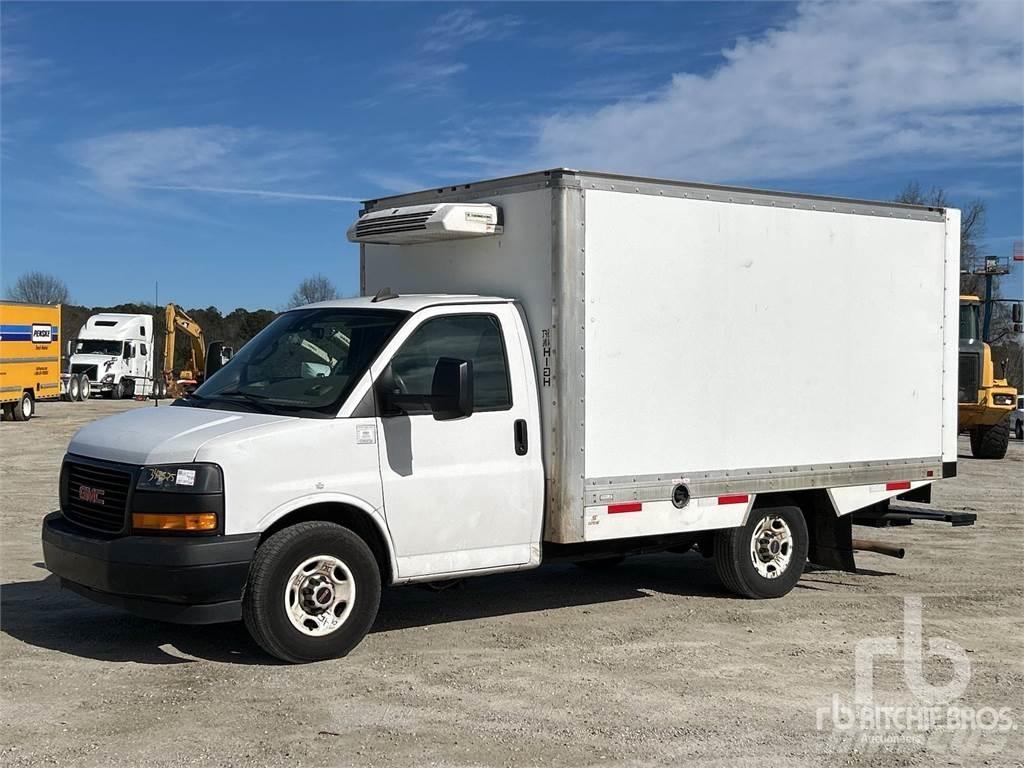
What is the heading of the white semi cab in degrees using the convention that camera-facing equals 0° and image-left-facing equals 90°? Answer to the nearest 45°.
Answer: approximately 45°

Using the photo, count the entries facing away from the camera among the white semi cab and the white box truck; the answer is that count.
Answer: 0

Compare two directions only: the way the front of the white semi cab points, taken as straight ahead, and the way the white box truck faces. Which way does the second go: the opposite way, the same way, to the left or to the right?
the same way

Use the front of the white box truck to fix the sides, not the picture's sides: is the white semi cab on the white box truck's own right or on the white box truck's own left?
on the white box truck's own right

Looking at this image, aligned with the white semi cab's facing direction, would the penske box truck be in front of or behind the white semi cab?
in front

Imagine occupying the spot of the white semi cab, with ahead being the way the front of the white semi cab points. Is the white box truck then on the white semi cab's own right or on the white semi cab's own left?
on the white semi cab's own left

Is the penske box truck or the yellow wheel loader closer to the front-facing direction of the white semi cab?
the penske box truck

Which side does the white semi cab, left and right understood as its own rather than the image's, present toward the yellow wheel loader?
left

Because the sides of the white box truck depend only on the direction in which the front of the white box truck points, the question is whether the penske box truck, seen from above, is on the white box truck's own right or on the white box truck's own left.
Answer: on the white box truck's own right

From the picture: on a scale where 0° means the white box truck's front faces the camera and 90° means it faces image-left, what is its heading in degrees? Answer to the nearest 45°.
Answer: approximately 45°
